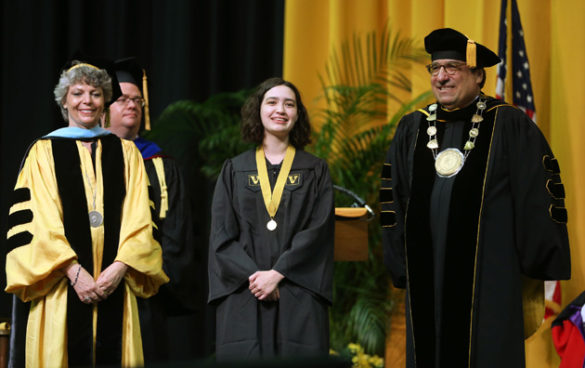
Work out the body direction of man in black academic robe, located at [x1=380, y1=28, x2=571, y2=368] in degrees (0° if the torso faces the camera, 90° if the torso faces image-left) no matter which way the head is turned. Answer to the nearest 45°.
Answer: approximately 45°

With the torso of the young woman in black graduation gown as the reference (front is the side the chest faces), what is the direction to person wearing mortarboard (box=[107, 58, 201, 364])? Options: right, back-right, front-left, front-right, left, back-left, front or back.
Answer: back-right

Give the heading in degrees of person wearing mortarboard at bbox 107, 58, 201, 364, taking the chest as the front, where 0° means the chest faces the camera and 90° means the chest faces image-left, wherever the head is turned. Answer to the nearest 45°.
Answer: approximately 0°

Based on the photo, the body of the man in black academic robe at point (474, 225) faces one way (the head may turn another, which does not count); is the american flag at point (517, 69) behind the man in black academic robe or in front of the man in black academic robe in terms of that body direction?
behind

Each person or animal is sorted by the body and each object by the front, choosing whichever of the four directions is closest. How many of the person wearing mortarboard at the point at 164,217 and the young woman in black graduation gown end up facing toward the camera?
2

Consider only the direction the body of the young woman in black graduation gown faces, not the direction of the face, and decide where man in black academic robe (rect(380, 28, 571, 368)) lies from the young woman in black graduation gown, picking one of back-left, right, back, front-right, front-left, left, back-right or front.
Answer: left

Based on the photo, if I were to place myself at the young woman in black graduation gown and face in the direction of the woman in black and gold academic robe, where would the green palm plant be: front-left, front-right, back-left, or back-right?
back-right

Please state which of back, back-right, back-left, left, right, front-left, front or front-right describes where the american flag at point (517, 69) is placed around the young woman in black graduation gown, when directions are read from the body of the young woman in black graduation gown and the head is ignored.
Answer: back-left

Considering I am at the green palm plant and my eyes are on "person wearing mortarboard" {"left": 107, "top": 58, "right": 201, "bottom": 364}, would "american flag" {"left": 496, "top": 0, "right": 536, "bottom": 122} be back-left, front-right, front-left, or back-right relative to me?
back-left

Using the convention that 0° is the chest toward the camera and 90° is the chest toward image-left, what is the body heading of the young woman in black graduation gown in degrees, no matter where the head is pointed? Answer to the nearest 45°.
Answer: approximately 0°

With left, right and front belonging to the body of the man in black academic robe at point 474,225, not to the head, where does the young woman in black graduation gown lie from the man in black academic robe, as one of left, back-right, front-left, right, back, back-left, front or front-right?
front-right
